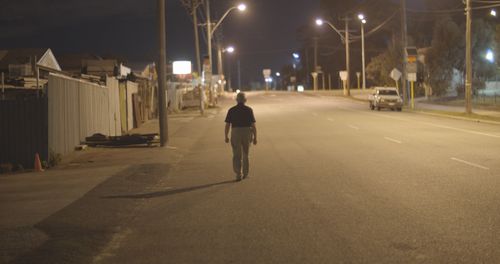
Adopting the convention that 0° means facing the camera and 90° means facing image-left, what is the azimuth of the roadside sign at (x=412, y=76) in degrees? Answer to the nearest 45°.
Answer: approximately 0°

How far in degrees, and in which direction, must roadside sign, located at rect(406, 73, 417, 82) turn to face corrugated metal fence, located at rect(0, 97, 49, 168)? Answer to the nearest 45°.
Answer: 0° — it already faces it

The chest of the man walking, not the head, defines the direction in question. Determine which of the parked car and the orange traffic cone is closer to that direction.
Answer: the parked car

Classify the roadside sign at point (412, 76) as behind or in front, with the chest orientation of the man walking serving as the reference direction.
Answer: in front

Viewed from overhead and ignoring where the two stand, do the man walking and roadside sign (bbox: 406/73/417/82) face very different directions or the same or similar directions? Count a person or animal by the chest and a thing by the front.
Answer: very different directions

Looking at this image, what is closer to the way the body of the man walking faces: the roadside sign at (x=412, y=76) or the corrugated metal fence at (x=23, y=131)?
the roadside sign

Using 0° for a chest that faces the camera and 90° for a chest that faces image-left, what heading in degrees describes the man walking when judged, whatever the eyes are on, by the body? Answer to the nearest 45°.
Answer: approximately 180°
